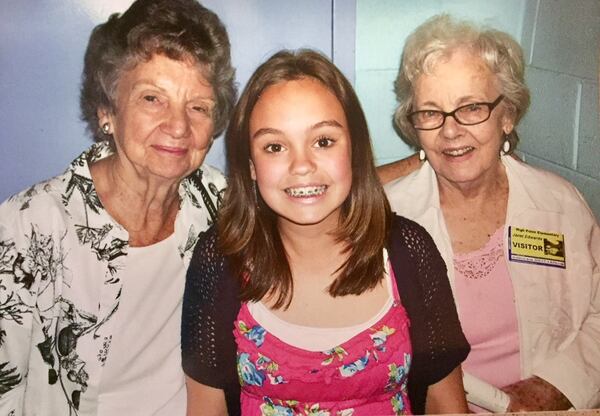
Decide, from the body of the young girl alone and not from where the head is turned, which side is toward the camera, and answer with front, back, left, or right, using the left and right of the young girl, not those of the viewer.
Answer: front

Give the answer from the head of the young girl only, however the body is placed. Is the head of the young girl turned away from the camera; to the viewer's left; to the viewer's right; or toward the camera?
toward the camera

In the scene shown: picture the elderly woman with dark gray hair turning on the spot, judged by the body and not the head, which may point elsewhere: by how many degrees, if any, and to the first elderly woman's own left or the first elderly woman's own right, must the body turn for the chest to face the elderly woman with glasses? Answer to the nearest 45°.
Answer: approximately 45° to the first elderly woman's own left

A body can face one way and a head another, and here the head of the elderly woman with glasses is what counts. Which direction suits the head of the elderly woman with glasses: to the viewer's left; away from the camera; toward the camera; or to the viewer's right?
toward the camera

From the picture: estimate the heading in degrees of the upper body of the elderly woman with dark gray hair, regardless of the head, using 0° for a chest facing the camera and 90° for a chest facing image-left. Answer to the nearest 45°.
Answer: approximately 315°

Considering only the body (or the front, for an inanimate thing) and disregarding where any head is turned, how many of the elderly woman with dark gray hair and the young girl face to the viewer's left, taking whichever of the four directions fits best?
0
